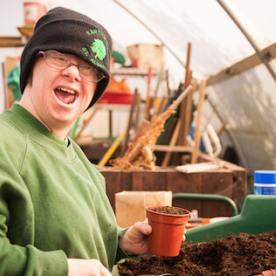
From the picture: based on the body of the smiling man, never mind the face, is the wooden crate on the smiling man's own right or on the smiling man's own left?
on the smiling man's own left

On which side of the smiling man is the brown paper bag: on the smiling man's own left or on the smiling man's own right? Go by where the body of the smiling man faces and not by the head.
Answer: on the smiling man's own left

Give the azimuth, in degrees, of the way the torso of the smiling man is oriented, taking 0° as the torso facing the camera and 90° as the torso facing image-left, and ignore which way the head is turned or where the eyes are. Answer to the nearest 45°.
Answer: approximately 315°

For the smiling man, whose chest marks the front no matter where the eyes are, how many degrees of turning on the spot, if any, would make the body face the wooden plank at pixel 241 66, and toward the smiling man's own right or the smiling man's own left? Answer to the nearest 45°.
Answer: approximately 90° to the smiling man's own left

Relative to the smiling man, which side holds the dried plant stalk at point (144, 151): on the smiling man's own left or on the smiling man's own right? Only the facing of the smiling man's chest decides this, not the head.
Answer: on the smiling man's own left
